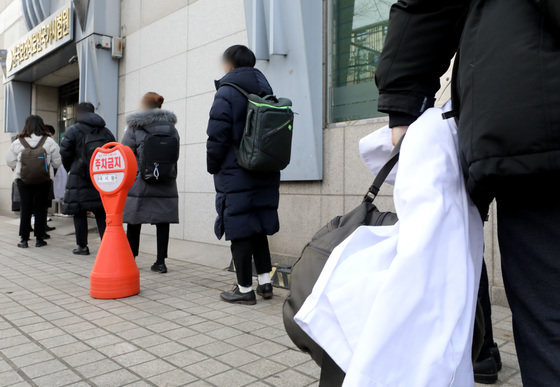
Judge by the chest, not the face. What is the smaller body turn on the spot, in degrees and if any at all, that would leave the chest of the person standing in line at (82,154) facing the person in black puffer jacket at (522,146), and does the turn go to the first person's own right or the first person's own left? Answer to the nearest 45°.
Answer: approximately 135° to the first person's own left

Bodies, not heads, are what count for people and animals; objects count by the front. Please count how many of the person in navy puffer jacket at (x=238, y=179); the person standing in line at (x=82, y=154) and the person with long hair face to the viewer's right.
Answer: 0

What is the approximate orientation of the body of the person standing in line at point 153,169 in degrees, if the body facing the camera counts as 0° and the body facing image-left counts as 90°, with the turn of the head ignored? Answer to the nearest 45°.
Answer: approximately 135°

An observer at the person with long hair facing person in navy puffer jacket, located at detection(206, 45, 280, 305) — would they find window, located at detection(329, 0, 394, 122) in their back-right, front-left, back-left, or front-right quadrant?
front-left

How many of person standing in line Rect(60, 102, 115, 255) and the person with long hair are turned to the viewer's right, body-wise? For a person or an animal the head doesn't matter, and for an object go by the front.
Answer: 0

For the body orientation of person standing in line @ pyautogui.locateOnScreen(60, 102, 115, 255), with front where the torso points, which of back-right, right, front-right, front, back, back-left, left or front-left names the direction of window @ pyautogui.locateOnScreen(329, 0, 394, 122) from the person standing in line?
back

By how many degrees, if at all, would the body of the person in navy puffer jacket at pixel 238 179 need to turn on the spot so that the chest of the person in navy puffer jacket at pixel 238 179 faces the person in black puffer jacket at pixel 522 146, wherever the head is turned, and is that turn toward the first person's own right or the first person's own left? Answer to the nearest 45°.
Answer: approximately 135° to the first person's own left

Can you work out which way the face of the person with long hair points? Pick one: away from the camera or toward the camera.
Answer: away from the camera

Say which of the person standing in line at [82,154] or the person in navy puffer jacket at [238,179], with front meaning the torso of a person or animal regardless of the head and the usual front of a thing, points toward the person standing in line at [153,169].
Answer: the person in navy puffer jacket

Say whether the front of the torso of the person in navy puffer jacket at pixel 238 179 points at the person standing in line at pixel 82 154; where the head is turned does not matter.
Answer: yes

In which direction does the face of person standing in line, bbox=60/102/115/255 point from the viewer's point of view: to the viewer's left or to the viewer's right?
to the viewer's left

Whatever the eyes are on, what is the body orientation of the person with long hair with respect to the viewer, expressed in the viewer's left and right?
facing away from the viewer

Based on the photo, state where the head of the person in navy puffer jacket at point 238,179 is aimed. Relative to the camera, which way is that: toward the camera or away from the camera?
away from the camera

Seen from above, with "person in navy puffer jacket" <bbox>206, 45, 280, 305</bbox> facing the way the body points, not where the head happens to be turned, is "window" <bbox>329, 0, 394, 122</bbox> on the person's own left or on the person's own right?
on the person's own right

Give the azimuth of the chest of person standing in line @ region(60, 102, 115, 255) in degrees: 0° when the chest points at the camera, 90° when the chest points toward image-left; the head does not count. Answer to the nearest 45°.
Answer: approximately 135°

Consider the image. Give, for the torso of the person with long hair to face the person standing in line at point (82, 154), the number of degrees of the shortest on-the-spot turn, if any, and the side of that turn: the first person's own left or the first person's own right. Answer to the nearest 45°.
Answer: approximately 180°

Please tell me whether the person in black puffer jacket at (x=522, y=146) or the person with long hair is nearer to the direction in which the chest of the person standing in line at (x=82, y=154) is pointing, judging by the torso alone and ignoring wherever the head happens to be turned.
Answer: the person with long hair

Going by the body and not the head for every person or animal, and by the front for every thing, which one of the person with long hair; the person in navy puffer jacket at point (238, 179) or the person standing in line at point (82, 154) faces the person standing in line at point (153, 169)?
the person in navy puffer jacket

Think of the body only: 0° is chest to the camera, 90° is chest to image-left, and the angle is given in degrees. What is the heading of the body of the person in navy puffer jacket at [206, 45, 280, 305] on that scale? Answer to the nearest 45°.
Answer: approximately 135°
